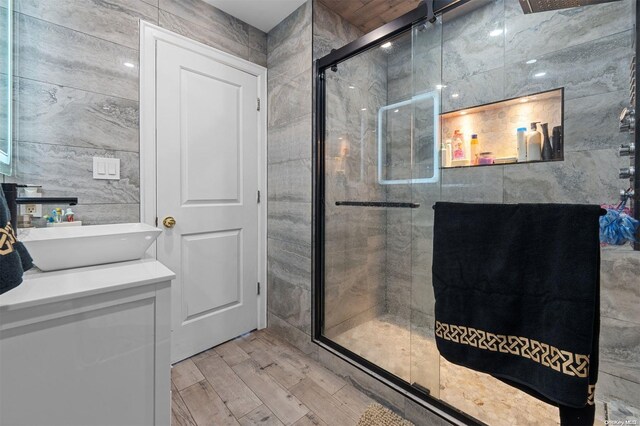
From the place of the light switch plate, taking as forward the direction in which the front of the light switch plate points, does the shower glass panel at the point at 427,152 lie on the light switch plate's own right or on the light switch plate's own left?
on the light switch plate's own left

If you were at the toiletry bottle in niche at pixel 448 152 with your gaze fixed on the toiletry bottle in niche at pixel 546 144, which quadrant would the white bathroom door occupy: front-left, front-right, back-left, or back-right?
back-right

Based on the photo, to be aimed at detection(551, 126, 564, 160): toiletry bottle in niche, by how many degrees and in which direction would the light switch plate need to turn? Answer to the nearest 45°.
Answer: approximately 45° to its left

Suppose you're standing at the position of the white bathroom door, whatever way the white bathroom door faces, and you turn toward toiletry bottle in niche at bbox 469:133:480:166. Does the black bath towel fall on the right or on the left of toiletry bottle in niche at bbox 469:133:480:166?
right

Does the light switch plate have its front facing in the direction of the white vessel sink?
yes

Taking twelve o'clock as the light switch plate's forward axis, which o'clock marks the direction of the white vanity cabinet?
The white vanity cabinet is roughly at 12 o'clock from the light switch plate.

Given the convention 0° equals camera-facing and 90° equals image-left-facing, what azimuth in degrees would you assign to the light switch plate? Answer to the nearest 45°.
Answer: approximately 0°

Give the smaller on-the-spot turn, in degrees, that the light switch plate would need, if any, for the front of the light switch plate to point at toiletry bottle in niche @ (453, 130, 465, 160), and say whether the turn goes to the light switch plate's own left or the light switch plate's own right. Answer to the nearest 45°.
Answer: approximately 45° to the light switch plate's own left

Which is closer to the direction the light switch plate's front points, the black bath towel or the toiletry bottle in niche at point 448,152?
the black bath towel

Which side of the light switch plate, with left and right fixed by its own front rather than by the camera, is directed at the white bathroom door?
left
